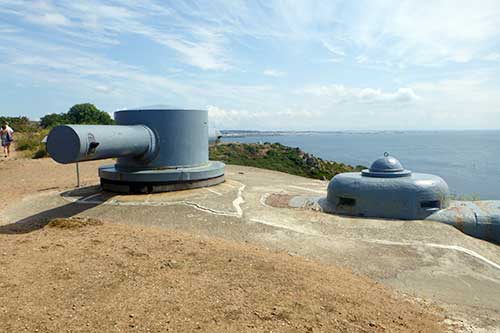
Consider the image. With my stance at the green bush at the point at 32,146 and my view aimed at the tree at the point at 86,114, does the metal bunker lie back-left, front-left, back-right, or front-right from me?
back-right

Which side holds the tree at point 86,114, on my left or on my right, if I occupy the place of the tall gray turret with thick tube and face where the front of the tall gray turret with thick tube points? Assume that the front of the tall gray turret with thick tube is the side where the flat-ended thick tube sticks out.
on my right

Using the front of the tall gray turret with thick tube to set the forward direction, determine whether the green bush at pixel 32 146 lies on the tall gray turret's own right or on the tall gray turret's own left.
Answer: on the tall gray turret's own right

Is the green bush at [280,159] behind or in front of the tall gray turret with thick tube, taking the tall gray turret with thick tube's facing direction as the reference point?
behind

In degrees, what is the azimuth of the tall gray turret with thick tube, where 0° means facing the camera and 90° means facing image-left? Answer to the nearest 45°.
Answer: approximately 45°

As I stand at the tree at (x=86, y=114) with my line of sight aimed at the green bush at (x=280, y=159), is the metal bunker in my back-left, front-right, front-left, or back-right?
front-right

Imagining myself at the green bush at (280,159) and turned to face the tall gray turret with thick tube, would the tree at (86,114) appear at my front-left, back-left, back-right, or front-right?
back-right
